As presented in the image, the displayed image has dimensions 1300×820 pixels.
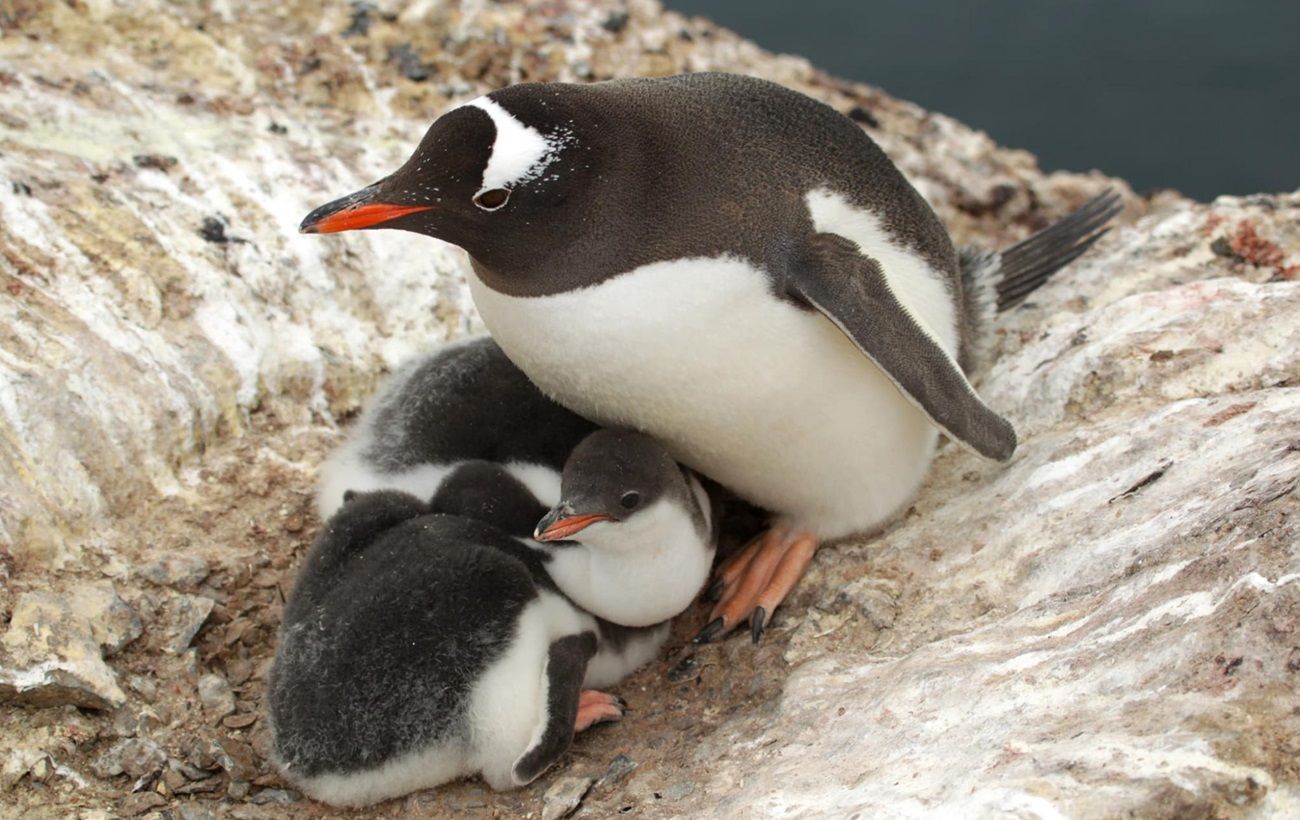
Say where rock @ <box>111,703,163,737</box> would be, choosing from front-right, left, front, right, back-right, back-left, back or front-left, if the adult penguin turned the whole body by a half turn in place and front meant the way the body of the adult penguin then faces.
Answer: back-right

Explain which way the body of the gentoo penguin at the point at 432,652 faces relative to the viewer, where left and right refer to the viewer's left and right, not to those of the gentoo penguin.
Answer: facing away from the viewer and to the right of the viewer

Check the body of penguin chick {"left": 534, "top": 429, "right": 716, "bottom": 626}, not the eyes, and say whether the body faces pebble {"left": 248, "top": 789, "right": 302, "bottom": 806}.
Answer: yes

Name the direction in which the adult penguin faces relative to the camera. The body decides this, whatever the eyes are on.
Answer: to the viewer's left

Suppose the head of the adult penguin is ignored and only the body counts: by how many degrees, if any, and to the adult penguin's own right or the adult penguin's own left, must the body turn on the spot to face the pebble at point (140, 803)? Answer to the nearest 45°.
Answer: approximately 45° to the adult penguin's own left

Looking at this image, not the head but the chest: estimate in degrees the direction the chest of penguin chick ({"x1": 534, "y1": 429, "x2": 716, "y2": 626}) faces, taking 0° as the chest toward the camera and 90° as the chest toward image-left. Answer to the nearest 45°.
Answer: approximately 45°

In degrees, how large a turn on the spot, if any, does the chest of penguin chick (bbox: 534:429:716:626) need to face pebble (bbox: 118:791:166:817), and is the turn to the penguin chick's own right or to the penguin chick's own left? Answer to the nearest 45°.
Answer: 0° — it already faces it

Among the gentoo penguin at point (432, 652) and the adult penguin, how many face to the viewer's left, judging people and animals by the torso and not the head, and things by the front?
1

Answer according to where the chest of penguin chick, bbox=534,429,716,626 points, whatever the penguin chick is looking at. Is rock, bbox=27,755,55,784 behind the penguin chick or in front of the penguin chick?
in front

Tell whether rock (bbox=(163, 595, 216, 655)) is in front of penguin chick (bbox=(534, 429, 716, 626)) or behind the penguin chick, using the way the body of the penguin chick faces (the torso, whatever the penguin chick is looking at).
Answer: in front
